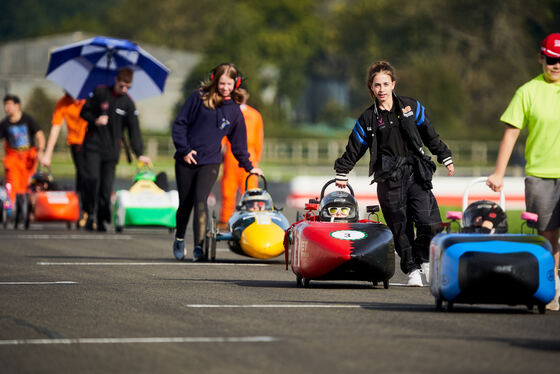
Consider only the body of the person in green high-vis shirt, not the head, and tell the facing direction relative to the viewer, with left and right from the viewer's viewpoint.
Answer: facing the viewer

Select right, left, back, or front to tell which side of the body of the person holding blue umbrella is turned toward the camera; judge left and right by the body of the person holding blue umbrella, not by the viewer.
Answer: front

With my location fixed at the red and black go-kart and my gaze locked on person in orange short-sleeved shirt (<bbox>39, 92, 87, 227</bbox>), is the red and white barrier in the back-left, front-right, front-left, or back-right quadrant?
front-right

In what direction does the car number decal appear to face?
toward the camera

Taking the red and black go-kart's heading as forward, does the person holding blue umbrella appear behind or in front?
behind

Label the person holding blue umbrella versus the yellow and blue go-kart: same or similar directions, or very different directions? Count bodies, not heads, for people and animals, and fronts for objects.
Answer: same or similar directions

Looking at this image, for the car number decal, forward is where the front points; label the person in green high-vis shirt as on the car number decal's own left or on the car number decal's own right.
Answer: on the car number decal's own left

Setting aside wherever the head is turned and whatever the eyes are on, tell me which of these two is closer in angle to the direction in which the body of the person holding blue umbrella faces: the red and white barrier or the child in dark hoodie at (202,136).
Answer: the child in dark hoodie

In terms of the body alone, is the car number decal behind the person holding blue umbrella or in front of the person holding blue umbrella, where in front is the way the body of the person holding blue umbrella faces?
in front

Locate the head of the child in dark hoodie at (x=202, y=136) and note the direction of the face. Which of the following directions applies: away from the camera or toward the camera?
toward the camera

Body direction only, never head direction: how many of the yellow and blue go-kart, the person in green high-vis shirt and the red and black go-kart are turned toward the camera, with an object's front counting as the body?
3
